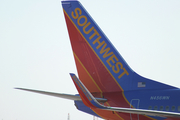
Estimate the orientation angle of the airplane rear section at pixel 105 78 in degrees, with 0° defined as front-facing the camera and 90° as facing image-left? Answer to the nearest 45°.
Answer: approximately 315°
